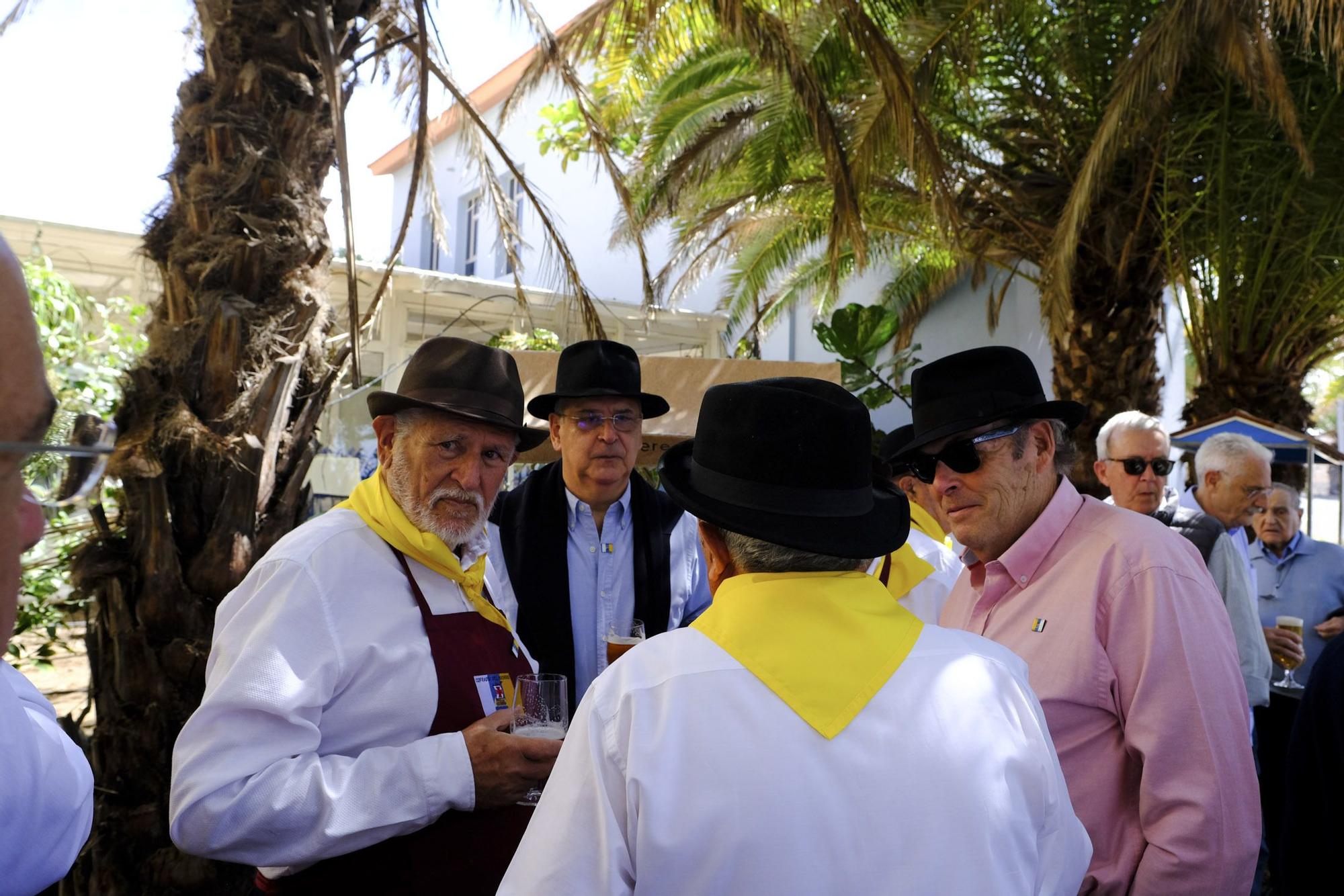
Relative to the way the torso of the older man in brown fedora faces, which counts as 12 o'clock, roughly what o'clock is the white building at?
The white building is roughly at 8 o'clock from the older man in brown fedora.

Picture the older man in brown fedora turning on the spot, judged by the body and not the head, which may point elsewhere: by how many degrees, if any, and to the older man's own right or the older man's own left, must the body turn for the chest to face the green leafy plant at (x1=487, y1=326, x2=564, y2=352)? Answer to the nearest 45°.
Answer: approximately 135° to the older man's own left

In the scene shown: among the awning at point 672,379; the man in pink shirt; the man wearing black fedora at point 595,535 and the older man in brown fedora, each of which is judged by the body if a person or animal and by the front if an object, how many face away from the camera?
0

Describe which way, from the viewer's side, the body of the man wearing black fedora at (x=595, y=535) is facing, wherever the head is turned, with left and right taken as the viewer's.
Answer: facing the viewer

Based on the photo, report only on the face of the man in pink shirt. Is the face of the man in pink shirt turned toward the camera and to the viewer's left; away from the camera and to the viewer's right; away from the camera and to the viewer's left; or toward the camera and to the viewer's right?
toward the camera and to the viewer's left

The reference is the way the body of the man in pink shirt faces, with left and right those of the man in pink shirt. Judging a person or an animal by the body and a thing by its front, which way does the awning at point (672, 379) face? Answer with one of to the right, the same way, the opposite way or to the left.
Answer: to the left

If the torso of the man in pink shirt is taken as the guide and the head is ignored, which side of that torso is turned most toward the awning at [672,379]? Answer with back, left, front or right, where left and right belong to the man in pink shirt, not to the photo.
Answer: right

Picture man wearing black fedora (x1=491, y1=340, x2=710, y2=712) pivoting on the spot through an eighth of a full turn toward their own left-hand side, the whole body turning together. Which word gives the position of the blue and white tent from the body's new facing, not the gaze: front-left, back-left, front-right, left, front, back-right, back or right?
left

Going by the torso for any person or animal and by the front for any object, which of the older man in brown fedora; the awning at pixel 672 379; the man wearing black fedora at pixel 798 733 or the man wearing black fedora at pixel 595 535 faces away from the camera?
the man wearing black fedora at pixel 798 733

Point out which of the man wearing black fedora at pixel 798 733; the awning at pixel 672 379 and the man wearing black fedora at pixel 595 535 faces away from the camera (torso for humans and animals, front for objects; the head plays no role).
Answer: the man wearing black fedora at pixel 798 733

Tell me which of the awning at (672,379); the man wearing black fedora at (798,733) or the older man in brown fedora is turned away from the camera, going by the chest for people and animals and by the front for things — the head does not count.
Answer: the man wearing black fedora

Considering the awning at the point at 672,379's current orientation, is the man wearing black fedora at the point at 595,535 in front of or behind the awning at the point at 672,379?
in front

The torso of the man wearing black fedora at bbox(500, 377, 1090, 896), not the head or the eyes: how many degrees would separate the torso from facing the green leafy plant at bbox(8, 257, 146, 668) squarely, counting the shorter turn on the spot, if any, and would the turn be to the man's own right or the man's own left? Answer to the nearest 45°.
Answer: approximately 45° to the man's own left

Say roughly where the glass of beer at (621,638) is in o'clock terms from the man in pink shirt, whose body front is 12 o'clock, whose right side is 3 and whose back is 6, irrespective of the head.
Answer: The glass of beer is roughly at 2 o'clock from the man in pink shirt.

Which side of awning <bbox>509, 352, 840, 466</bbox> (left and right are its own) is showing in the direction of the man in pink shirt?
front

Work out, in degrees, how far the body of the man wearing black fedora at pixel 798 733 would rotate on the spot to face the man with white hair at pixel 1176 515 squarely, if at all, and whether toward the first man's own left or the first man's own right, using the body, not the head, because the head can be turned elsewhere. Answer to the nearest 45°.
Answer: approximately 45° to the first man's own right

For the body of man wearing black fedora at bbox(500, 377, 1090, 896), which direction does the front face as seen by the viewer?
away from the camera
